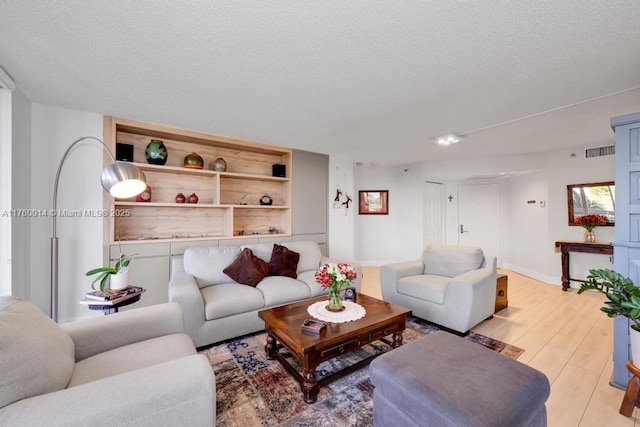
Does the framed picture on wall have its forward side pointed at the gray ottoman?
yes

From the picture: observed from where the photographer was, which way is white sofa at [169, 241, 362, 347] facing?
facing the viewer and to the right of the viewer

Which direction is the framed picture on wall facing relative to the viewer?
toward the camera

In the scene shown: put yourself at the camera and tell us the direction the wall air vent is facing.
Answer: facing the viewer and to the left of the viewer

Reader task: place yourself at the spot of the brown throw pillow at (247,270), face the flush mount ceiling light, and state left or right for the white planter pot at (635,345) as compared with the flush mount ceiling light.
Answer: right

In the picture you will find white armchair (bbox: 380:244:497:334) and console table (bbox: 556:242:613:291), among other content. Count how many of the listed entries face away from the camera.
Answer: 0

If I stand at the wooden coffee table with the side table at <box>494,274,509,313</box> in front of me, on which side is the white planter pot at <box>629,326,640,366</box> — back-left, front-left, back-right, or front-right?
front-right

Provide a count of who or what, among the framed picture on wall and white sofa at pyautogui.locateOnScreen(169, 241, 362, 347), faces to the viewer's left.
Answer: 0

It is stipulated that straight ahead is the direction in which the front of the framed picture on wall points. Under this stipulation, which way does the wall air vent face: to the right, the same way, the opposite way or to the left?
to the right

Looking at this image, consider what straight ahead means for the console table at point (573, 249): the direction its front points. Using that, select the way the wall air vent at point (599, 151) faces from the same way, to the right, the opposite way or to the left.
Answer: the same way

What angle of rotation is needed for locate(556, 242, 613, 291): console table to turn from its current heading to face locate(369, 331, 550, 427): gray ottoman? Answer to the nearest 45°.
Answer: approximately 45° to its left

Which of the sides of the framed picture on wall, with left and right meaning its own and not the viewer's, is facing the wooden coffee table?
front

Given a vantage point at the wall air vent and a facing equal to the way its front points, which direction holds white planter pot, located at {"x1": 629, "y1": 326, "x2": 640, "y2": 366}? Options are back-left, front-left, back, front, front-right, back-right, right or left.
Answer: front-left

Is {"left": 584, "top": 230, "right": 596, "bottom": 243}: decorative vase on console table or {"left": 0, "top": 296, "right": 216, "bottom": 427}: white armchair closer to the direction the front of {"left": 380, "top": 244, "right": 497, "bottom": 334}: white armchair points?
the {"left": 0, "top": 296, "right": 216, "bottom": 427}: white armchair

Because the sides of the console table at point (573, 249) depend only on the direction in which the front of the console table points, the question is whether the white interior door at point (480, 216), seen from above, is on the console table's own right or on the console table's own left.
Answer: on the console table's own right

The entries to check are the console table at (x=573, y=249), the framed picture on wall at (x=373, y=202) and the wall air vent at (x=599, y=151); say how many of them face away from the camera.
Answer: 0
